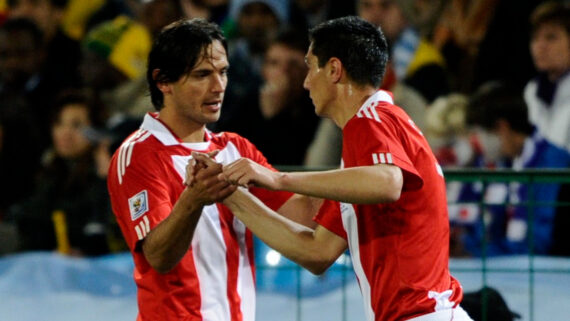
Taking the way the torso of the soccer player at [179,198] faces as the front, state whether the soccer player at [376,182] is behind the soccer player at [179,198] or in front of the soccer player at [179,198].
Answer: in front

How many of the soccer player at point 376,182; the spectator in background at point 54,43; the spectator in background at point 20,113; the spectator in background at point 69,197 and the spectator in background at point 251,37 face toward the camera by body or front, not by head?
4

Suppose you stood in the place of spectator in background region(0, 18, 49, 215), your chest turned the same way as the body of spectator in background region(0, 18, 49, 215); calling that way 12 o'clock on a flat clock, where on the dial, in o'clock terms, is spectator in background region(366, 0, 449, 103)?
spectator in background region(366, 0, 449, 103) is roughly at 10 o'clock from spectator in background region(0, 18, 49, 215).

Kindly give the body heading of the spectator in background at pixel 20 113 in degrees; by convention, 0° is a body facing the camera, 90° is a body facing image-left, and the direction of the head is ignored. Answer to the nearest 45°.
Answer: approximately 0°

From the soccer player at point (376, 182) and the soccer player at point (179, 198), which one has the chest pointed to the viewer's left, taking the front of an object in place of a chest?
the soccer player at point (376, 182)

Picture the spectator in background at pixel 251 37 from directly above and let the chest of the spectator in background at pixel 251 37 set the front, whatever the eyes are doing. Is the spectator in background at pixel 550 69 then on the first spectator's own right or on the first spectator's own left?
on the first spectator's own left

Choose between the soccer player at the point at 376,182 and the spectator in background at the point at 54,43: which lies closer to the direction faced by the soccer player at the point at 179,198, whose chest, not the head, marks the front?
the soccer player

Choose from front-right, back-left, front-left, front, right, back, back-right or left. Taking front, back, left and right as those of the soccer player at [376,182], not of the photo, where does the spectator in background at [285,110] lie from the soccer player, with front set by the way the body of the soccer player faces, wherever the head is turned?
right

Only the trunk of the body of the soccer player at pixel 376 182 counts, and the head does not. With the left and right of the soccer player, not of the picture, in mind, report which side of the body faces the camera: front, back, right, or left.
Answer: left

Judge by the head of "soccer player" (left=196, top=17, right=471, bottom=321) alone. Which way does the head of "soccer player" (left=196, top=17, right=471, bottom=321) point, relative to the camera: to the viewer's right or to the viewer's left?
to the viewer's left
